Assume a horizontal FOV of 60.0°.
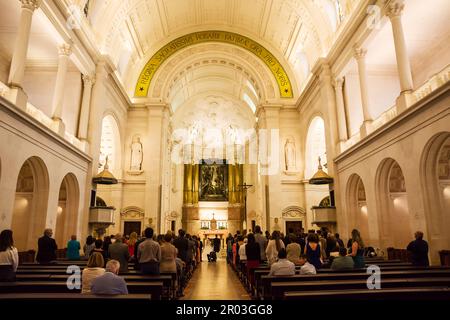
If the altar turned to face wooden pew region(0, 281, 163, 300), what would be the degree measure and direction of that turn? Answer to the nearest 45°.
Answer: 0° — it already faces it

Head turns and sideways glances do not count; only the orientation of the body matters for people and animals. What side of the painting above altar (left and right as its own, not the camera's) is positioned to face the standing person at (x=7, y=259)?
front

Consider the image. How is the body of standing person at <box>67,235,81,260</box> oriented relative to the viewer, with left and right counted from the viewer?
facing away from the viewer

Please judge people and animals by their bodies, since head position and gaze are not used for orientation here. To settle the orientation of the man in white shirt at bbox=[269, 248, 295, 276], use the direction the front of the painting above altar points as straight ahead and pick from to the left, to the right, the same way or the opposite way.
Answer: the opposite way

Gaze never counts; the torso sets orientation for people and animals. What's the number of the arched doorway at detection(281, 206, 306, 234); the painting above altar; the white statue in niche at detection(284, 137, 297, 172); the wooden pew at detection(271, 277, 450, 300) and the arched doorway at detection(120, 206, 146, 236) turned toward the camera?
4

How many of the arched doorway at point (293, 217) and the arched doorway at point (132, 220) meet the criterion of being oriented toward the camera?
2

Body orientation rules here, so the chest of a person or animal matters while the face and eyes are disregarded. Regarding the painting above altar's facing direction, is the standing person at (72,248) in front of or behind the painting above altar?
in front

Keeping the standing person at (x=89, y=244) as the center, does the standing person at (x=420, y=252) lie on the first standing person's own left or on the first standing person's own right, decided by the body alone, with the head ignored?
on the first standing person's own right

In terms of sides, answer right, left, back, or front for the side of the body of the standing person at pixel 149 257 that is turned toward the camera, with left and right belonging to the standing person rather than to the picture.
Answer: back

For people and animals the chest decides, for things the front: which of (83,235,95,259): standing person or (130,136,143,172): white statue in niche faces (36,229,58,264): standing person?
the white statue in niche

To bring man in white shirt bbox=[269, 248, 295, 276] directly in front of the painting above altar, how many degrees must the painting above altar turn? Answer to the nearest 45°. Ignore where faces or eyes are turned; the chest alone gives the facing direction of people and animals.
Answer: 0° — it already faces them

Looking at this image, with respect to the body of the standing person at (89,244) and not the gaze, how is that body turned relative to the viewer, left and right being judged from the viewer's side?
facing away from the viewer

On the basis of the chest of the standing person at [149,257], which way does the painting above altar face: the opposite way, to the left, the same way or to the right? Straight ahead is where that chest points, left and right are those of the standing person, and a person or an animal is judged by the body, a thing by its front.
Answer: the opposite way

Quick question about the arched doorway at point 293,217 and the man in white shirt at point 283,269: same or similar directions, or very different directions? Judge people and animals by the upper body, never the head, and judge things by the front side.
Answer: very different directions

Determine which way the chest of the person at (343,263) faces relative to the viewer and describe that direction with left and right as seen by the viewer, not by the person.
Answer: facing away from the viewer

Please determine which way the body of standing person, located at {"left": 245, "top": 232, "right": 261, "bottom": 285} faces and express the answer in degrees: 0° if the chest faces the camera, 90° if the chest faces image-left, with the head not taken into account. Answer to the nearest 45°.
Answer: approximately 180°

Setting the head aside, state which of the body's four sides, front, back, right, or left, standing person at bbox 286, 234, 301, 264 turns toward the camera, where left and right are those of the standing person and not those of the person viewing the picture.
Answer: back

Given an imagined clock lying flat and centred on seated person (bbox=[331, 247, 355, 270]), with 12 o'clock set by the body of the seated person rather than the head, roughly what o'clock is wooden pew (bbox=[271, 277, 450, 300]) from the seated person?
The wooden pew is roughly at 6 o'clock from the seated person.

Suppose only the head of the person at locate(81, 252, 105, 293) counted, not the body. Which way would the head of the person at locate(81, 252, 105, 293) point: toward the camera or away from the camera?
away from the camera

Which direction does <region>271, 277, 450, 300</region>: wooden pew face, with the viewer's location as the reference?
facing away from the viewer
